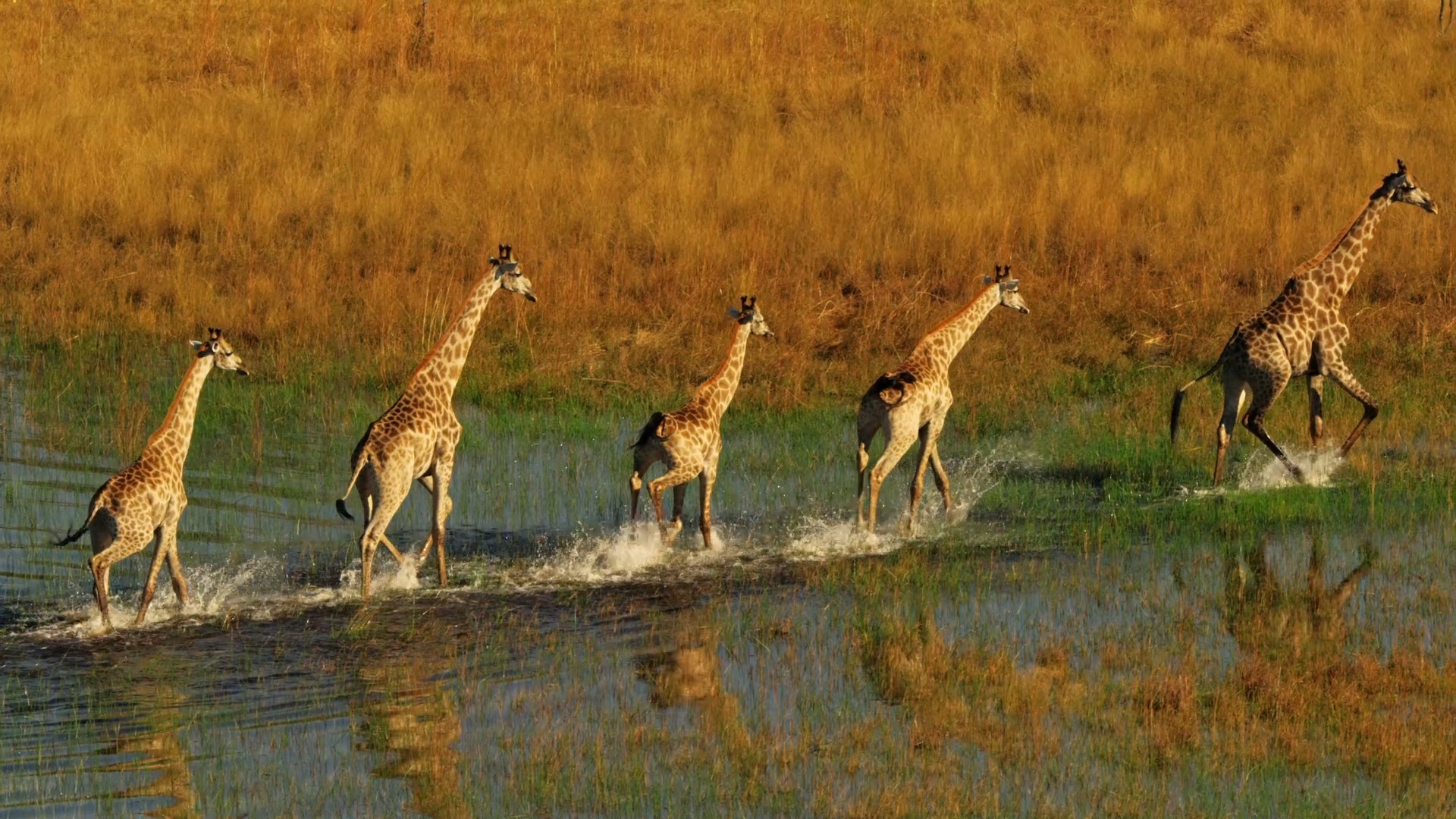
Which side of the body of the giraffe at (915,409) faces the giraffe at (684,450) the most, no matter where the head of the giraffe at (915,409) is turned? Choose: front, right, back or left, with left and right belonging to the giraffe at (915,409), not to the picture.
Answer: back

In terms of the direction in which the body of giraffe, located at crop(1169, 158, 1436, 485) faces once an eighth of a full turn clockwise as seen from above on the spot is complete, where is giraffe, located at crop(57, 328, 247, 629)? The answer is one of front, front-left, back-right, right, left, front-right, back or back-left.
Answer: right

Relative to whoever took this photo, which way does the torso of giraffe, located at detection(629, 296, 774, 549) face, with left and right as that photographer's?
facing away from the viewer and to the right of the viewer

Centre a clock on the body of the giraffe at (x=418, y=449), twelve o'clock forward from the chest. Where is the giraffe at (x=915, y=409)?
the giraffe at (x=915, y=409) is roughly at 1 o'clock from the giraffe at (x=418, y=449).

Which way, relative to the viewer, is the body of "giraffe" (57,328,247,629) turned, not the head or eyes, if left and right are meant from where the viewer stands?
facing away from the viewer and to the right of the viewer

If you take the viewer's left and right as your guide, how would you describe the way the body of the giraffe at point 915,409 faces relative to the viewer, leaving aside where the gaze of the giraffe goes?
facing away from the viewer and to the right of the viewer

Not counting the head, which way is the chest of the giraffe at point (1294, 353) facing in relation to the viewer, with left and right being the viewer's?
facing to the right of the viewer

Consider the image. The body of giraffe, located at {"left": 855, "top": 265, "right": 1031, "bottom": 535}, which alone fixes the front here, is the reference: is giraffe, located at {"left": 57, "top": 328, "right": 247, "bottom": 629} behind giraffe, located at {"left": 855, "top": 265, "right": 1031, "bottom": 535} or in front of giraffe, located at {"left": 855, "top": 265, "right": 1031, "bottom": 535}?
behind

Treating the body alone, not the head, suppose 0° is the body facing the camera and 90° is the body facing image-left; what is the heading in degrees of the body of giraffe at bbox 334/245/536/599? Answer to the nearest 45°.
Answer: approximately 225°

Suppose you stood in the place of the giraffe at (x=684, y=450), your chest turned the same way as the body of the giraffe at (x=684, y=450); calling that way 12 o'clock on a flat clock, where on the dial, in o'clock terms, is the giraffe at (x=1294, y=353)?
the giraffe at (x=1294, y=353) is roughly at 1 o'clock from the giraffe at (x=684, y=450).
